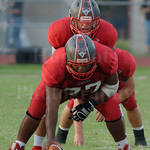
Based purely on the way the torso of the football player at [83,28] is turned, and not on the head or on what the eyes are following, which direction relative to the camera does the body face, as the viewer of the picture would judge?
toward the camera

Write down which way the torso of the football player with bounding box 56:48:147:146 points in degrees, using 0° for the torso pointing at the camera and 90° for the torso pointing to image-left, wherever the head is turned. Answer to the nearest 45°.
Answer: approximately 0°

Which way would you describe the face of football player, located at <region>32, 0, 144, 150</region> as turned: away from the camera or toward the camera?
toward the camera

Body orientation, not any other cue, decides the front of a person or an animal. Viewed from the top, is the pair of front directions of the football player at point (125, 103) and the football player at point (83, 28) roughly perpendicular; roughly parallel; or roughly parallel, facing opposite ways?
roughly parallel

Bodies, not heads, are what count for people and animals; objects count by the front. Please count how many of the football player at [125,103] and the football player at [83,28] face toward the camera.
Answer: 2
